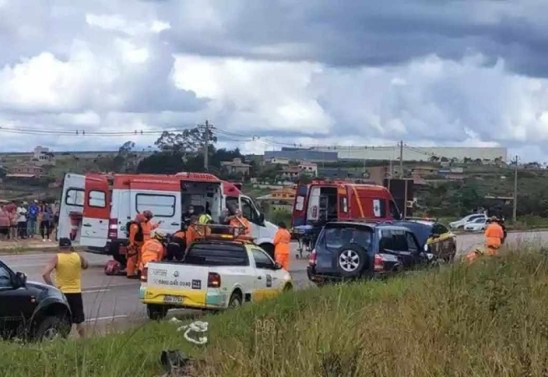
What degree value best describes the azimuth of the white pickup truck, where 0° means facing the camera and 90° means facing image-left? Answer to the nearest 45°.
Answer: approximately 225°

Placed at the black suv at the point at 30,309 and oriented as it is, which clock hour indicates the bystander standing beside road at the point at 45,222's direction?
The bystander standing beside road is roughly at 9 o'clock from the black suv.

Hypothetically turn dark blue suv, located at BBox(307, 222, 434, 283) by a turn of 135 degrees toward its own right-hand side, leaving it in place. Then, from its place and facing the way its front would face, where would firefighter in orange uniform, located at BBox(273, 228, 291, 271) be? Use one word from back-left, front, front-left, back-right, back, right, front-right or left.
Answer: back-right

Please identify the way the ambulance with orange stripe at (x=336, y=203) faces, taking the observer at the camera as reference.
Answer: facing away from the viewer and to the right of the viewer

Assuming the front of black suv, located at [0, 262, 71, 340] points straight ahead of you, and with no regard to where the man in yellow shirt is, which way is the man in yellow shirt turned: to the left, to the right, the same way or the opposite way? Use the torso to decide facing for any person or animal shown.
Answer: to the left

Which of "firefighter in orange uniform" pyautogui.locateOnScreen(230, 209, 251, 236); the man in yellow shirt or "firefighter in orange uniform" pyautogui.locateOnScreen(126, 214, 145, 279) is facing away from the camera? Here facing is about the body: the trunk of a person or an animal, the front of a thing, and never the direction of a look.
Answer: the man in yellow shirt

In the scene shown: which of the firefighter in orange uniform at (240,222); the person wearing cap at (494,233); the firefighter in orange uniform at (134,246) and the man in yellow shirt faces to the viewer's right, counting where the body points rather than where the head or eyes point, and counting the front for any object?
the firefighter in orange uniform at (134,246)

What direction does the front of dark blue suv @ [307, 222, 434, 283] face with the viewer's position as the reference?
facing away from the viewer and to the right of the viewer

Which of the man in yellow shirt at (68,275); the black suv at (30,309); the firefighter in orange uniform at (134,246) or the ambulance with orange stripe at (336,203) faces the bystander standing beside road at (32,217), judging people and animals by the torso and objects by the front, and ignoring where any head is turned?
the man in yellow shirt

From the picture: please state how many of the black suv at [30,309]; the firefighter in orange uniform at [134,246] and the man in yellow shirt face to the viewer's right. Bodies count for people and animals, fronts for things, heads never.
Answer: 2

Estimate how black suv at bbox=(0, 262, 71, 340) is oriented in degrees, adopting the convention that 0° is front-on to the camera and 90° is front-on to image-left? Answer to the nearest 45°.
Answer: approximately 270°
